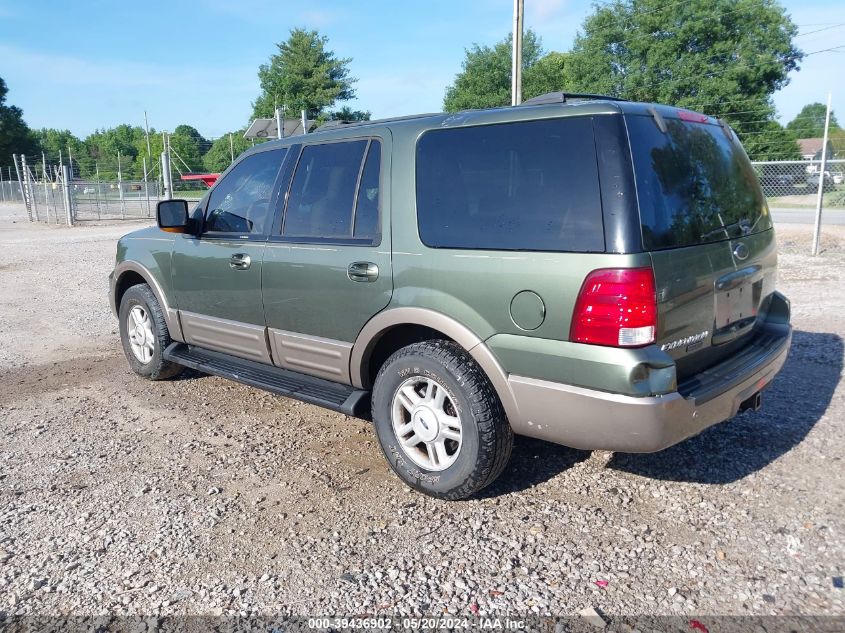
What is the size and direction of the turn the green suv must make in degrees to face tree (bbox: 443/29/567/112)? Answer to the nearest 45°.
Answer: approximately 45° to its right

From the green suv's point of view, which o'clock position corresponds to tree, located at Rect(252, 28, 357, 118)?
The tree is roughly at 1 o'clock from the green suv.

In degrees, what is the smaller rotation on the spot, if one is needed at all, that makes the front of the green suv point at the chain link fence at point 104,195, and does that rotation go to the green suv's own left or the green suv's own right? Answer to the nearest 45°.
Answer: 0° — it already faces it

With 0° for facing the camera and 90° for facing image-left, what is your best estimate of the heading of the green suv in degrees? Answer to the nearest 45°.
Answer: approximately 135°

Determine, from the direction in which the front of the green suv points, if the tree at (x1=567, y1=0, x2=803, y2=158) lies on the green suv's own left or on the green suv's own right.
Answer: on the green suv's own right

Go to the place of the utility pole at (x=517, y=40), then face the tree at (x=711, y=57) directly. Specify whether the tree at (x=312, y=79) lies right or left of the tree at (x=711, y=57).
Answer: left

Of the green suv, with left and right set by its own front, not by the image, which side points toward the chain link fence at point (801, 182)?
right
